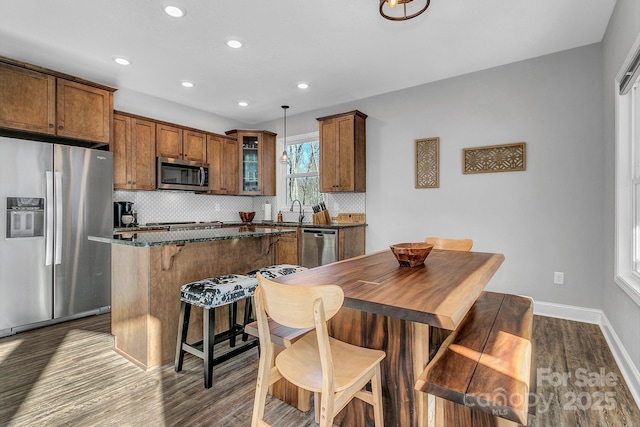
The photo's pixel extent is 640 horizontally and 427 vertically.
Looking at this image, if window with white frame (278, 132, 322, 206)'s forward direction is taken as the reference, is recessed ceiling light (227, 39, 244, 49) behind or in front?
in front

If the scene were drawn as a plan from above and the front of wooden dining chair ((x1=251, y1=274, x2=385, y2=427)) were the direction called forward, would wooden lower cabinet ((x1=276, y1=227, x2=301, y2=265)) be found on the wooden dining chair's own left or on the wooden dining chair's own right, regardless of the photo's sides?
on the wooden dining chair's own left

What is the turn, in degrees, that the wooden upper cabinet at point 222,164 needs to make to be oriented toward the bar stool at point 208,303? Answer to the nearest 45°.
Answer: approximately 45° to its right

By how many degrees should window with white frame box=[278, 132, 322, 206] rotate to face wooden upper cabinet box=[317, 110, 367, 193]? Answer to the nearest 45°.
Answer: approximately 90° to its left

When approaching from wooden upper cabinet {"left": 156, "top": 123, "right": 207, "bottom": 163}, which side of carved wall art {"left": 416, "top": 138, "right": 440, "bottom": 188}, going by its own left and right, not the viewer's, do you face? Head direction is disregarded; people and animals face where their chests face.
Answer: right

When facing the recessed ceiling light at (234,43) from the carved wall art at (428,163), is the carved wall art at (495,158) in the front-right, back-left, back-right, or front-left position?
back-left

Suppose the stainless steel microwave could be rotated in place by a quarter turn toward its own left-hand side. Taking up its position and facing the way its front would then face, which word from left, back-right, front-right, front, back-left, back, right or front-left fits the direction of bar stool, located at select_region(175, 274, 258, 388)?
back-right

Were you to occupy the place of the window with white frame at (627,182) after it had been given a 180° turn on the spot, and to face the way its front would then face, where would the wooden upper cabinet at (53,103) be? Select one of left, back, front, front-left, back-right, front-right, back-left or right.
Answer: back-right

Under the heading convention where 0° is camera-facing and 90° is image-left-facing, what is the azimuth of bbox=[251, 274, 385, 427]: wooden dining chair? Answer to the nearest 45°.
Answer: approximately 225°

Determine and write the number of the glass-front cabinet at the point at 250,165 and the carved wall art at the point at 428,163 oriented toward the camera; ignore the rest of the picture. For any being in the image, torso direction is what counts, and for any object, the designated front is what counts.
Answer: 2

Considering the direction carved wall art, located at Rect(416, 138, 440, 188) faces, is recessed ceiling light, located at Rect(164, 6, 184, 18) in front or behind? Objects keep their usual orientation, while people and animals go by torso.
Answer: in front

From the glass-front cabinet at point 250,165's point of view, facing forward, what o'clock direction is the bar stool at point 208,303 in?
The bar stool is roughly at 12 o'clock from the glass-front cabinet.
